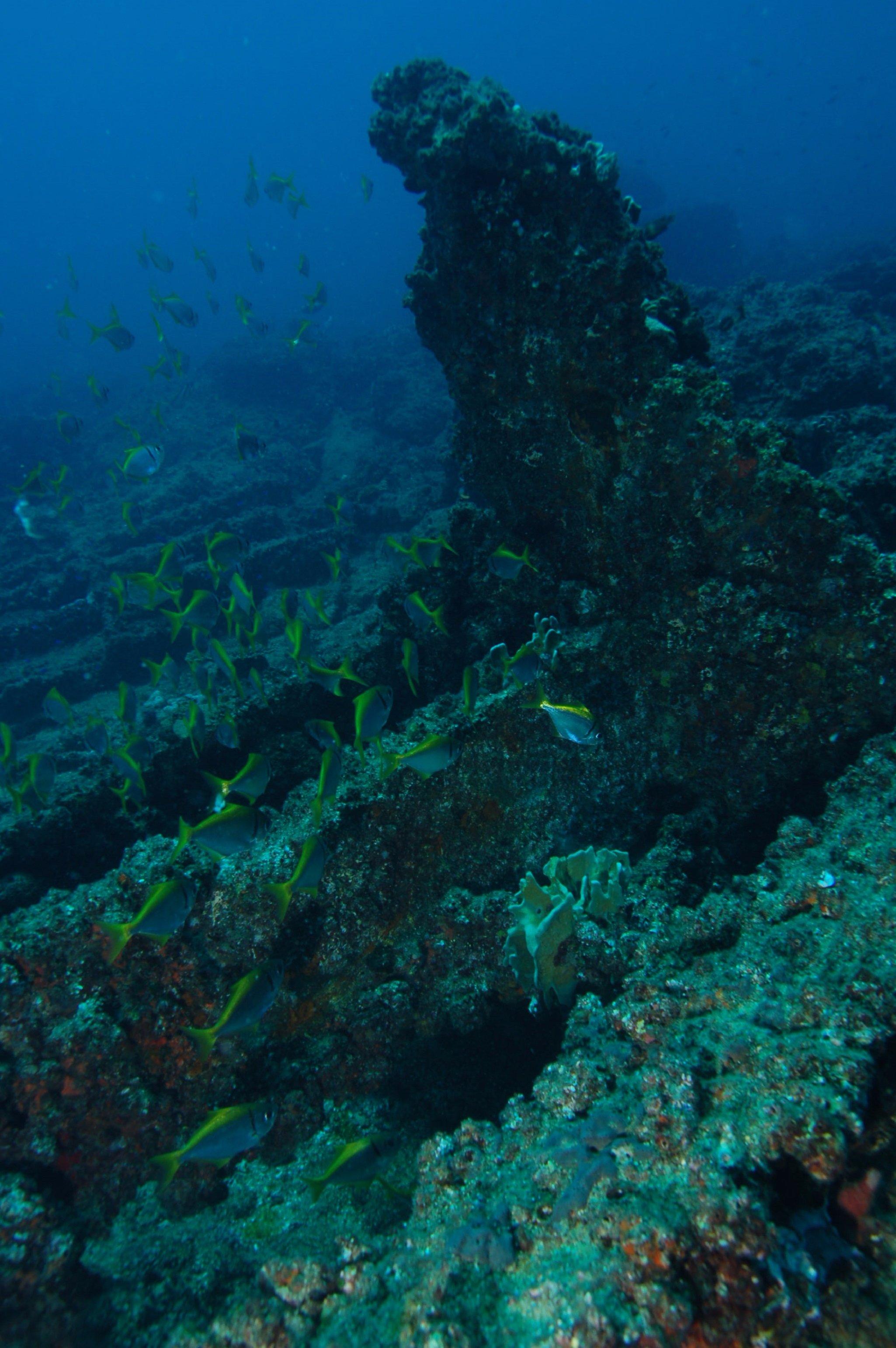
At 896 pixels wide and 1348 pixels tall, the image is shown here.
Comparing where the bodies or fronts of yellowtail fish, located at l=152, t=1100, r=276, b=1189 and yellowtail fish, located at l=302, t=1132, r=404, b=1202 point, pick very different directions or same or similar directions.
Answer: same or similar directions

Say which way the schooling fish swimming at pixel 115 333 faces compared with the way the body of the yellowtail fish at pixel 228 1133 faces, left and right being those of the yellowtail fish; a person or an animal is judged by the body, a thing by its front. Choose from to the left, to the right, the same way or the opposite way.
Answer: the same way

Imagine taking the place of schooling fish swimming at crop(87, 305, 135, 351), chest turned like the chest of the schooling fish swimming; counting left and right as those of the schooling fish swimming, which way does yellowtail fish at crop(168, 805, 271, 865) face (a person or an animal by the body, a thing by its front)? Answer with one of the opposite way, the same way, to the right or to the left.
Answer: the same way

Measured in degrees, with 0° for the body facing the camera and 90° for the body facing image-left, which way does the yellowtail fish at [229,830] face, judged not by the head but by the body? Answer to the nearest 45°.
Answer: approximately 270°

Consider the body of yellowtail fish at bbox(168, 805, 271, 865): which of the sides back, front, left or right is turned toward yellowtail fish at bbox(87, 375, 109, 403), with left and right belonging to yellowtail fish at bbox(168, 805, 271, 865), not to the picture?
left

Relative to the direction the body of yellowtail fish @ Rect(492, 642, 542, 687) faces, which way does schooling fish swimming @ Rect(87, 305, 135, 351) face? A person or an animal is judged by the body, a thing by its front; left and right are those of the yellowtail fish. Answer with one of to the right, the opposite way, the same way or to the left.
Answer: the same way

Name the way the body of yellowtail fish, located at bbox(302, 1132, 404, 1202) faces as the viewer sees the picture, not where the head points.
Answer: to the viewer's right

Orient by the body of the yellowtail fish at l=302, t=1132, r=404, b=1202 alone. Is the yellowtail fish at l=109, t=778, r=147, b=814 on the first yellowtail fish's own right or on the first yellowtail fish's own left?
on the first yellowtail fish's own left

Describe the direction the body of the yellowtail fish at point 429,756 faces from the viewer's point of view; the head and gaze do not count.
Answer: to the viewer's right

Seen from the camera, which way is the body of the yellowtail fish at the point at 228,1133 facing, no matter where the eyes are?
to the viewer's right

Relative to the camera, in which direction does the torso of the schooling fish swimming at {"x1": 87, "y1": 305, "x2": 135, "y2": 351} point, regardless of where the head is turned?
to the viewer's right

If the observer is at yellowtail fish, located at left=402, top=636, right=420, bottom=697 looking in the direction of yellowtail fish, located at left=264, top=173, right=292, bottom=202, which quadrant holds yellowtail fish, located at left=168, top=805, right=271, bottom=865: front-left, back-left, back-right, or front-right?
back-left

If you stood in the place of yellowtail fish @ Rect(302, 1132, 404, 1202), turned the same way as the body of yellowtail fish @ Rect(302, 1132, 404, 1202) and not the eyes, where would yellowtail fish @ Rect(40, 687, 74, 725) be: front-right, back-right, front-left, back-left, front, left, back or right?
left

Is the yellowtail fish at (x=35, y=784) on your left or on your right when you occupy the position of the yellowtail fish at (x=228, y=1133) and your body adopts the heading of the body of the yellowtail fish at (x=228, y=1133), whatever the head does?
on your left
